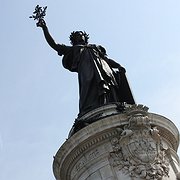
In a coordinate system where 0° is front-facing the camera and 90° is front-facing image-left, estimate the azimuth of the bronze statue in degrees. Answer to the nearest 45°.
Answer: approximately 315°
